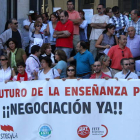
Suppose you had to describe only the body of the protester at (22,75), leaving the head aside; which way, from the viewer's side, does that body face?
toward the camera

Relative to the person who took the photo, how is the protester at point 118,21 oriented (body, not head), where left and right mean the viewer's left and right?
facing the viewer

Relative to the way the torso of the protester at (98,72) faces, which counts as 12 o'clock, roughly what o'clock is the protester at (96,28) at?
the protester at (96,28) is roughly at 6 o'clock from the protester at (98,72).

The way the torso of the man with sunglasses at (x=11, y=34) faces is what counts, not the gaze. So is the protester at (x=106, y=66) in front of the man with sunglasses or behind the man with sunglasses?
in front

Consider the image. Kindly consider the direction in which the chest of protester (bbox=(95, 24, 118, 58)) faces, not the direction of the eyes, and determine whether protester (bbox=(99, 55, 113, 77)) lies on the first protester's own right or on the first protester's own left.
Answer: on the first protester's own right

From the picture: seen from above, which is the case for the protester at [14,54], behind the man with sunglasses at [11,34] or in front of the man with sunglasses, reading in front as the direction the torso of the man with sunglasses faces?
in front

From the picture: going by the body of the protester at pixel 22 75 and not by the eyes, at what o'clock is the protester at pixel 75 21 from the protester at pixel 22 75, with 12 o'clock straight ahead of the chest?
the protester at pixel 75 21 is roughly at 7 o'clock from the protester at pixel 22 75.

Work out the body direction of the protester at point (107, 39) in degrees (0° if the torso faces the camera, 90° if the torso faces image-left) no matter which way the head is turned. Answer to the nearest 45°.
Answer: approximately 315°

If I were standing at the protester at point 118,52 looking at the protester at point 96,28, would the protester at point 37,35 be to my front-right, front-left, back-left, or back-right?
front-left

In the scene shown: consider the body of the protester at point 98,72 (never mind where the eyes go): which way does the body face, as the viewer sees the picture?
toward the camera

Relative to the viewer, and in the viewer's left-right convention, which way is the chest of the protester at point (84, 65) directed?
facing the viewer and to the left of the viewer

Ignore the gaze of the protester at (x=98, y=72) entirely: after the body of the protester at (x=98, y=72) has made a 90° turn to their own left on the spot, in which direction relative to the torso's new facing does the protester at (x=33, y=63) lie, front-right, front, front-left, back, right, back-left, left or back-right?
back-left

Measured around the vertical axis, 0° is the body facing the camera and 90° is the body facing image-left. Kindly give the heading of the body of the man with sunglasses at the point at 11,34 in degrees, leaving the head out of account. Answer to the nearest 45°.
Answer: approximately 315°
